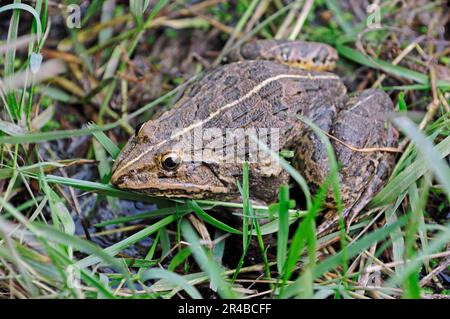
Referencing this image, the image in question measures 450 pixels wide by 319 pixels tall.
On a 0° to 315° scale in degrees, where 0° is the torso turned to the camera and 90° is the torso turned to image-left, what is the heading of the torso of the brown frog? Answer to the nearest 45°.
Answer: approximately 45°
